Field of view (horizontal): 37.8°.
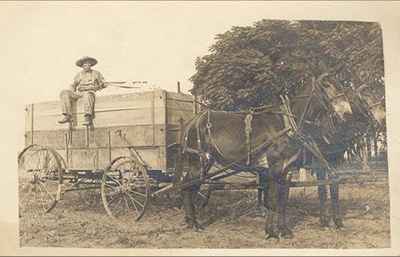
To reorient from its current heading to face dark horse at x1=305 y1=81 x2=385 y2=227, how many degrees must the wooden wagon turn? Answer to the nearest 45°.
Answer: approximately 45° to its left

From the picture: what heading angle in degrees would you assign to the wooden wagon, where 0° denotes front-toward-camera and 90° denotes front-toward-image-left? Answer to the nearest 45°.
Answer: approximately 315°
